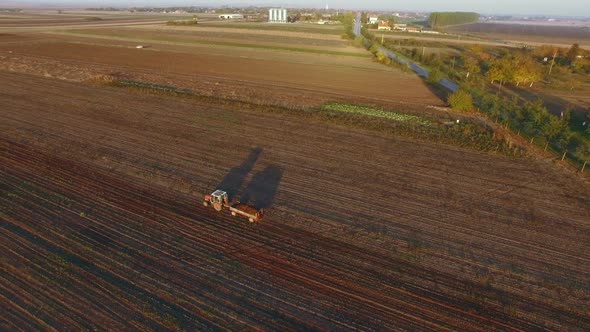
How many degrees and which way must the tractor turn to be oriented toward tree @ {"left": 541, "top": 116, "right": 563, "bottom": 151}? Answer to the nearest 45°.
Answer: approximately 135° to its right

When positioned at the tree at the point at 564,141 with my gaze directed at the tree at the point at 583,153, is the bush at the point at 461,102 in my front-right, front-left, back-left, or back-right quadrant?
back-right

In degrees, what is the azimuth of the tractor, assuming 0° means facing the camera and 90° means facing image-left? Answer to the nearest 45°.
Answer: approximately 135°

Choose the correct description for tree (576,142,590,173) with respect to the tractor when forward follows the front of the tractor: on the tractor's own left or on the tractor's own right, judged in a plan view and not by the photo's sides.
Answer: on the tractor's own right

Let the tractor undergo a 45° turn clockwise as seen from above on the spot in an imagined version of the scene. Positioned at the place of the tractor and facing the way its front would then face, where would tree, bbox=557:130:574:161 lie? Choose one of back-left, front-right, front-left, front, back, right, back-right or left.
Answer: right

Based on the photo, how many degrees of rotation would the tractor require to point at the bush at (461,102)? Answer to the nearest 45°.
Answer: approximately 90° to its right
